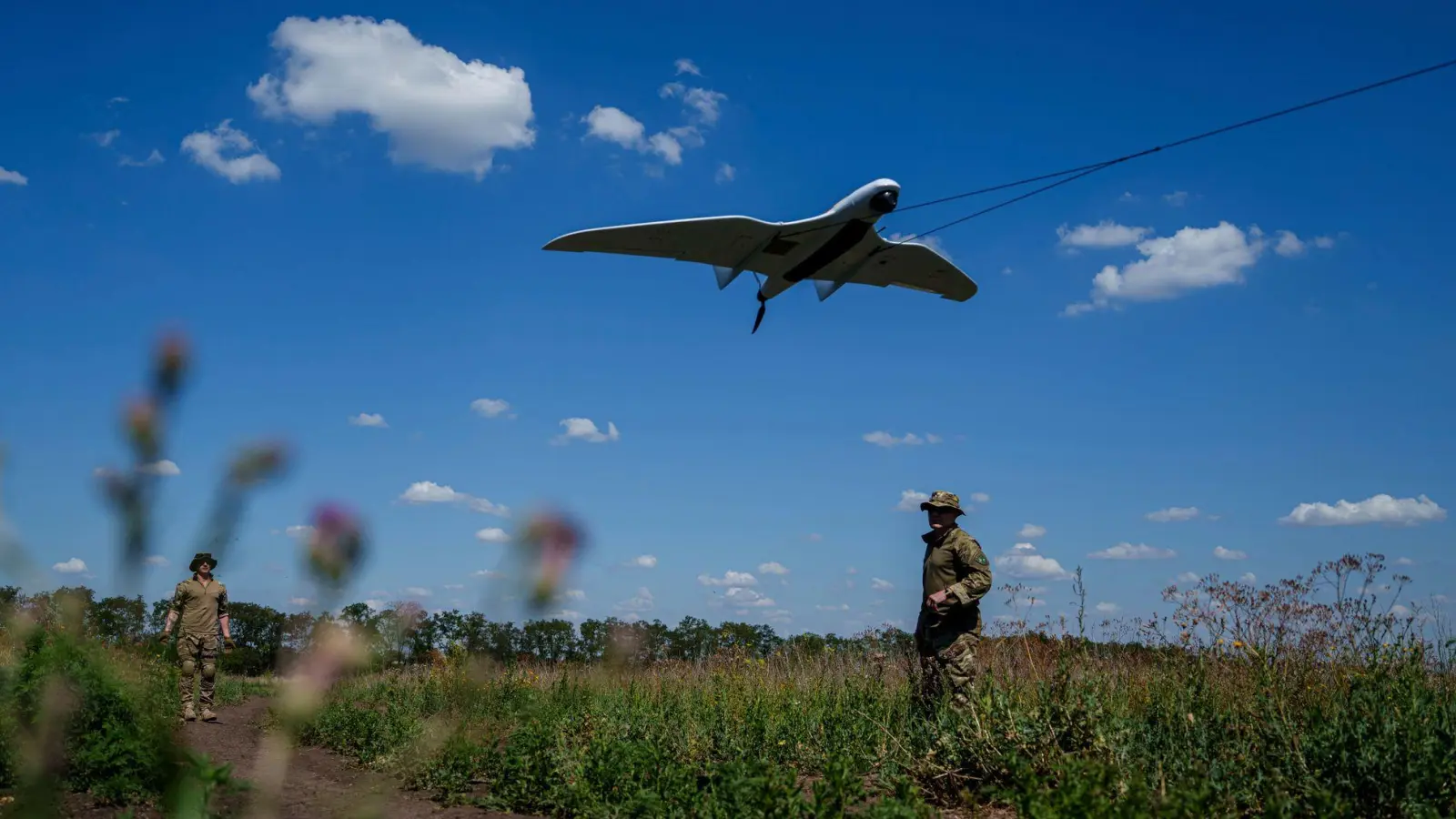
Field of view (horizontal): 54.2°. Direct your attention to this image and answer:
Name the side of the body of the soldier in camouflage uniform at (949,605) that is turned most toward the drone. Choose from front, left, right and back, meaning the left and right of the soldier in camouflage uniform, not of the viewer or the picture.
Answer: front

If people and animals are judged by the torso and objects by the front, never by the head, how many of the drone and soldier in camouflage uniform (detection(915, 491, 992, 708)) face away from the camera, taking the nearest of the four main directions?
0

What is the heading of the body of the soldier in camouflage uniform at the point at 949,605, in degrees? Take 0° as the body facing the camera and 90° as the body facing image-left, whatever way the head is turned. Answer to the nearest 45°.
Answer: approximately 45°

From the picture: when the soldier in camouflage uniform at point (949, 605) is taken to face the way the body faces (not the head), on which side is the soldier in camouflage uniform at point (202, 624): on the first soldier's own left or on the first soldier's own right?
on the first soldier's own right

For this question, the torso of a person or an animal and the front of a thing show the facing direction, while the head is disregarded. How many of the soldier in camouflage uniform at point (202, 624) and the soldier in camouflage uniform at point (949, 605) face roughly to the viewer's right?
0

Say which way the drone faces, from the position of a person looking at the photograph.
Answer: facing the viewer and to the right of the viewer

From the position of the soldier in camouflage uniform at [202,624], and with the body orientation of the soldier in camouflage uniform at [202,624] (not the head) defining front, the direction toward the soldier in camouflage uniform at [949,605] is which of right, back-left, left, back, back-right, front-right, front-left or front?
front-left

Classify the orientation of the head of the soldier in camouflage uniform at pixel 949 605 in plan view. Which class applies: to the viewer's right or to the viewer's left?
to the viewer's left

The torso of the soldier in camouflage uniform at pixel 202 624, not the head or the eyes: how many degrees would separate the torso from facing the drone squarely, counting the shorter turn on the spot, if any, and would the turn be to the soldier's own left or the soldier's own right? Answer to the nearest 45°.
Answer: approximately 90° to the soldier's own left
